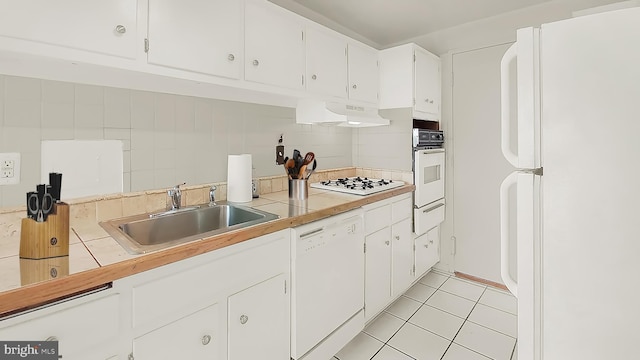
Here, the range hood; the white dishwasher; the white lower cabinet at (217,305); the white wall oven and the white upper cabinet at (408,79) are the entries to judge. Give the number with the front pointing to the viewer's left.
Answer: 0

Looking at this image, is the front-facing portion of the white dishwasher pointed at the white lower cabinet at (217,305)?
no

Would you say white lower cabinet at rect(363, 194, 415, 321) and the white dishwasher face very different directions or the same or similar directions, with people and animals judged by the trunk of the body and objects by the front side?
same or similar directions

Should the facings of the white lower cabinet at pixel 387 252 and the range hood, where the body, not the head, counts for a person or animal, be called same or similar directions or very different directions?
same or similar directions

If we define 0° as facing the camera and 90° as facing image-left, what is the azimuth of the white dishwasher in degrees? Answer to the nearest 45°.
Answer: approximately 315°

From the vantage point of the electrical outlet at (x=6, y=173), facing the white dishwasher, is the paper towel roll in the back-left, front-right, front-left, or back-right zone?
front-left

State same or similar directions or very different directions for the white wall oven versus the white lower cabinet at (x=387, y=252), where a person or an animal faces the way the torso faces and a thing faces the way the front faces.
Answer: same or similar directions

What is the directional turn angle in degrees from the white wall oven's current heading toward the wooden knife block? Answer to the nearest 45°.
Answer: approximately 90° to its right

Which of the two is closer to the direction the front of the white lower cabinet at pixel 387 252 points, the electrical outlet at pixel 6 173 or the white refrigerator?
the white refrigerator

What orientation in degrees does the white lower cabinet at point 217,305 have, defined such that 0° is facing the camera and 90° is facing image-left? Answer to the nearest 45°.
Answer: approximately 315°

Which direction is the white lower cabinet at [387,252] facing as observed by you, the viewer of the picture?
facing the viewer and to the right of the viewer

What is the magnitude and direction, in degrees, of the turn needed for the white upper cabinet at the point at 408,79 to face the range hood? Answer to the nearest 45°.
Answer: approximately 90° to its right

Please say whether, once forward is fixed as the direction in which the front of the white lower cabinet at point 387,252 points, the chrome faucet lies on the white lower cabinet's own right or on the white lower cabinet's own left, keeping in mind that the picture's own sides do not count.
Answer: on the white lower cabinet's own right

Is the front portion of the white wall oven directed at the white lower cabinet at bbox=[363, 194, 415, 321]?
no

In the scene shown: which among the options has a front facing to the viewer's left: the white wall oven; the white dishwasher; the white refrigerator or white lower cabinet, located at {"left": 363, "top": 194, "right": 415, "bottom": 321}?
the white refrigerator

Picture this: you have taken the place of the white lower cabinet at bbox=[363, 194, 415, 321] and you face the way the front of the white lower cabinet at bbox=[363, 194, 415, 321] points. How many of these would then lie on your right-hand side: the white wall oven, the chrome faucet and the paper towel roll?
2

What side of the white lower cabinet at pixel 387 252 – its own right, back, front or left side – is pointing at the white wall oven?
left

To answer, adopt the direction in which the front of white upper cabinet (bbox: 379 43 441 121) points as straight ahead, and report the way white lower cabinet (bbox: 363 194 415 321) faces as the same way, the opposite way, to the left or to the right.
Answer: the same way
